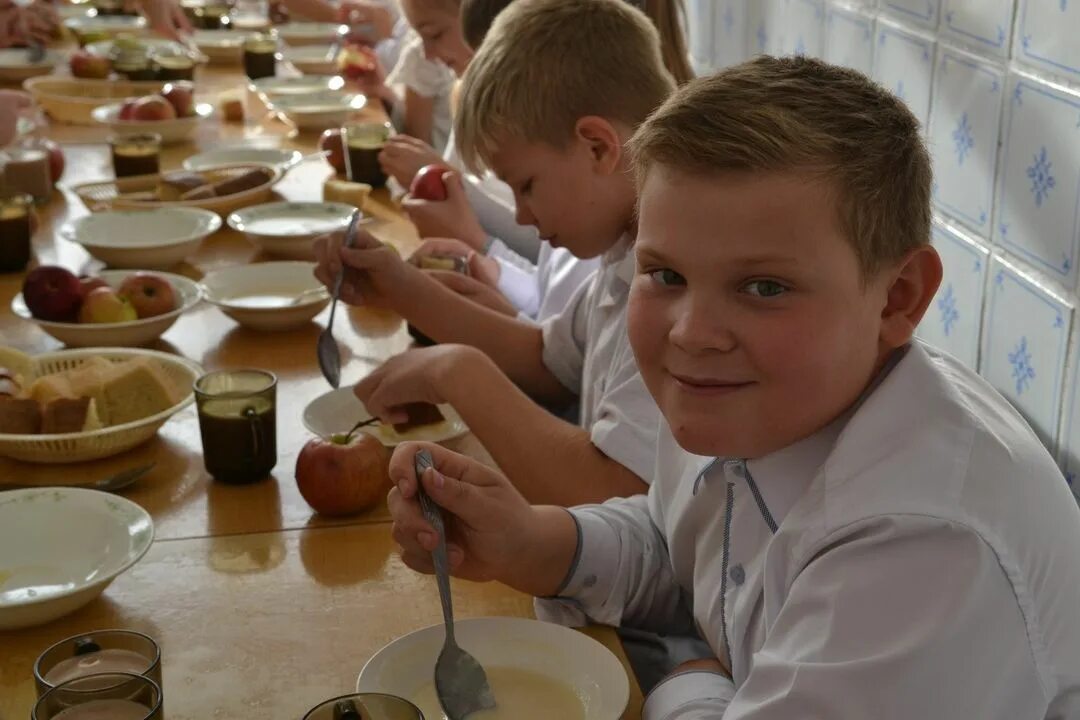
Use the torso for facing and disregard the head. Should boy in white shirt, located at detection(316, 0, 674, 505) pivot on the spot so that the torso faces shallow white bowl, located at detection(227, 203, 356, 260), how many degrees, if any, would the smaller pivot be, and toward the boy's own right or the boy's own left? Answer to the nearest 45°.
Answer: approximately 45° to the boy's own right

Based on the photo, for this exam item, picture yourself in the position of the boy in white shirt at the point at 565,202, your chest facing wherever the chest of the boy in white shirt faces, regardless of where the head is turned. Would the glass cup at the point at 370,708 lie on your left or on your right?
on your left

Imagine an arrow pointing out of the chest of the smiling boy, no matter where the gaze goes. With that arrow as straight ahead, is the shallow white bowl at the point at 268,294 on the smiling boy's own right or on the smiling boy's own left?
on the smiling boy's own right

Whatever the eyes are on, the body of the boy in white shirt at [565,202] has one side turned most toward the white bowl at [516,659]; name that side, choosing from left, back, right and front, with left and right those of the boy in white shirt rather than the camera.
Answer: left

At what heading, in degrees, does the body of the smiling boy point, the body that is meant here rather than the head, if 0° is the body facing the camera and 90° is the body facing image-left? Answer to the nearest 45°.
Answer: approximately 45°

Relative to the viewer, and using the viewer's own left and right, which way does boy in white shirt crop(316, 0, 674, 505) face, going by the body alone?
facing to the left of the viewer

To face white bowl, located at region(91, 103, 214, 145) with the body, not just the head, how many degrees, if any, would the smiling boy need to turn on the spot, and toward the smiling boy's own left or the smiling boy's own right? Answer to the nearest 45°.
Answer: approximately 90° to the smiling boy's own right

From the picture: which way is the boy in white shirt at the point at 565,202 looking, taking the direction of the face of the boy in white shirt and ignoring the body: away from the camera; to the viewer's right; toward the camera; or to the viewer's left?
to the viewer's left

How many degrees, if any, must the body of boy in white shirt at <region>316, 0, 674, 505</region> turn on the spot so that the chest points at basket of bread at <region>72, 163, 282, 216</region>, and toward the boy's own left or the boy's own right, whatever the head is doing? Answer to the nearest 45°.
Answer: approximately 45° to the boy's own right

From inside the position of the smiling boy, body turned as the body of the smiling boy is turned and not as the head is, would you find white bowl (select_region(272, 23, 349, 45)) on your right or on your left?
on your right
